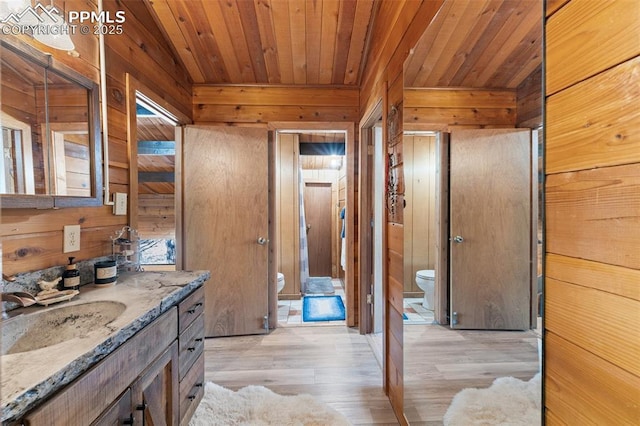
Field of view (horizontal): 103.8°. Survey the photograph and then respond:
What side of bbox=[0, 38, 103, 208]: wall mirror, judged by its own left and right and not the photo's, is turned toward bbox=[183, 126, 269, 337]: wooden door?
left

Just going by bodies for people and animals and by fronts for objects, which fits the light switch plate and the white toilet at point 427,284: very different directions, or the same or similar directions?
very different directions

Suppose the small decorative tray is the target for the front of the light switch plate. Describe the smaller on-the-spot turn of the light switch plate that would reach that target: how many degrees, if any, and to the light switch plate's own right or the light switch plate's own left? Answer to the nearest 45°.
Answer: approximately 90° to the light switch plate's own right

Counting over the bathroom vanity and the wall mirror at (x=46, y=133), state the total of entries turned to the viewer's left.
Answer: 0

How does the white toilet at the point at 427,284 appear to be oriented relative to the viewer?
to the viewer's left
